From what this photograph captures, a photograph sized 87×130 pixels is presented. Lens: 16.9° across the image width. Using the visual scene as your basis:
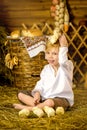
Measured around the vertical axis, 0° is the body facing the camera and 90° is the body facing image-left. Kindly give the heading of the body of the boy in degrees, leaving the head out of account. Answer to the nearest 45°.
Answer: approximately 45°
